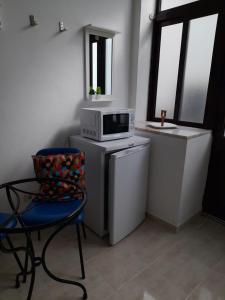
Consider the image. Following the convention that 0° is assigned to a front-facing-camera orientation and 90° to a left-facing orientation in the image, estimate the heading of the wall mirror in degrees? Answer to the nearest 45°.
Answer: approximately 315°

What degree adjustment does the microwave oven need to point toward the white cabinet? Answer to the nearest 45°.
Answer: approximately 45° to its left

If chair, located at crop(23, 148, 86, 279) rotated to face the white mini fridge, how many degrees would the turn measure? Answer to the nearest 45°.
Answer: approximately 135° to its left

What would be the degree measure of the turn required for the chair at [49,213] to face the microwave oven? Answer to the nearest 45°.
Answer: approximately 135° to its left

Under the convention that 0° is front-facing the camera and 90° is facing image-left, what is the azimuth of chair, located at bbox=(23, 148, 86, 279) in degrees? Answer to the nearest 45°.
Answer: approximately 0°
